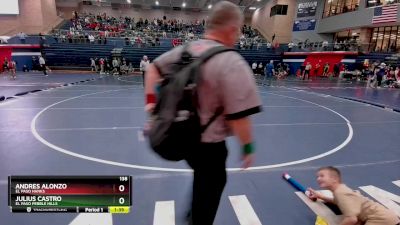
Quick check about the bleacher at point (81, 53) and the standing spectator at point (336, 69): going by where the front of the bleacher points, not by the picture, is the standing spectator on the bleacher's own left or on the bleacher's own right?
on the bleacher's own left

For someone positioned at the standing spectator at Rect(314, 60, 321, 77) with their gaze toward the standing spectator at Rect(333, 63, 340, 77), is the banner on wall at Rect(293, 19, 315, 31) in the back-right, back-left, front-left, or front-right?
back-left

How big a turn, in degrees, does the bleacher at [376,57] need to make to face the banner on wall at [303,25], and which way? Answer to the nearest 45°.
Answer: approximately 135° to its right

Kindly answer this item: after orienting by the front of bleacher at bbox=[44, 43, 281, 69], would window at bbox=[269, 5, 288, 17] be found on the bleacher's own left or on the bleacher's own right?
on the bleacher's own left

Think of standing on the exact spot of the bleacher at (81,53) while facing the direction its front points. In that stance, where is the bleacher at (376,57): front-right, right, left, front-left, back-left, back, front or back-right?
left

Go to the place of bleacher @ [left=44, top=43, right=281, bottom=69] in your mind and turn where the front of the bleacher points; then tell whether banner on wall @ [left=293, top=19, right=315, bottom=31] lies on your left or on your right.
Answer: on your left

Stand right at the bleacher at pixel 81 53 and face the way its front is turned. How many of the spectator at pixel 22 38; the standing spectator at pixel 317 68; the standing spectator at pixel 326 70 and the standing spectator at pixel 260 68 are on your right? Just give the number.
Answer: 1

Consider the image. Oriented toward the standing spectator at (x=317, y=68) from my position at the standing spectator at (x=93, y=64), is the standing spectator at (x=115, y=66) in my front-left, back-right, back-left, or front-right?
front-right

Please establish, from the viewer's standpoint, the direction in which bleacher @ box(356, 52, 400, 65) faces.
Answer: facing the viewer

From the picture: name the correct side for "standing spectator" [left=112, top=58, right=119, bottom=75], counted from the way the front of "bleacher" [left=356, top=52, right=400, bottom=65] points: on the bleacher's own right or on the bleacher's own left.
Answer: on the bleacher's own right

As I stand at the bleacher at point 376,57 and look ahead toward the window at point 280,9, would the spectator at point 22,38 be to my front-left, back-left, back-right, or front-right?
front-left

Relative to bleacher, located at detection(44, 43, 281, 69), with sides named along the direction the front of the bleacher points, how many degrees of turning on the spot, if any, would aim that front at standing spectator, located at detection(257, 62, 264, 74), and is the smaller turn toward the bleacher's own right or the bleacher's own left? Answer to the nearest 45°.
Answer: approximately 90° to the bleacher's own left

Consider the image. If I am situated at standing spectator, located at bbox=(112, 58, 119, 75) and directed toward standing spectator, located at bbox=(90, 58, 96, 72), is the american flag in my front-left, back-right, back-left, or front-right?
back-right

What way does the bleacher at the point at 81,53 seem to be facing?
toward the camera
